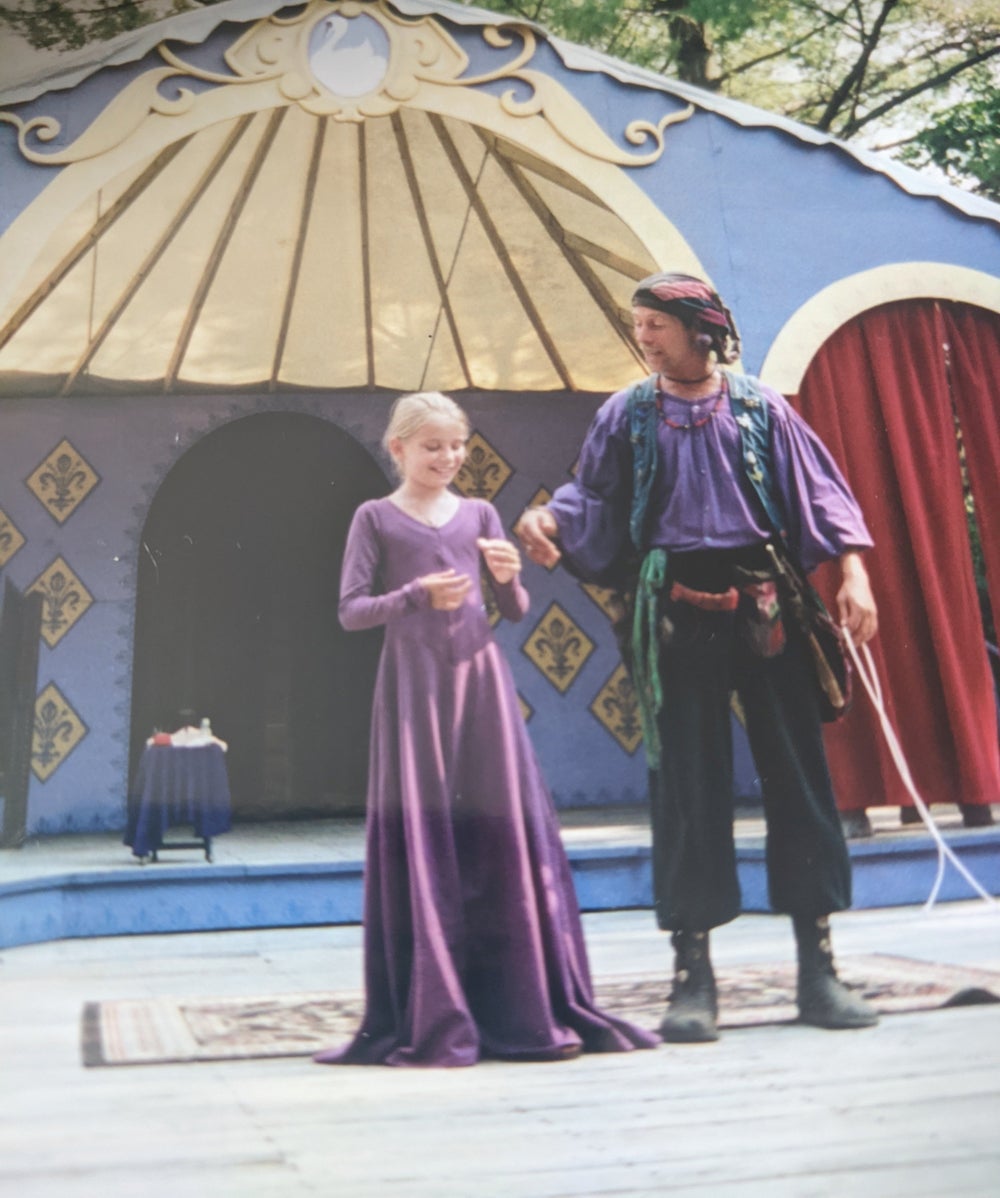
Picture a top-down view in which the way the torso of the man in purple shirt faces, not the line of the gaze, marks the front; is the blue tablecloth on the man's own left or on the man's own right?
on the man's own right

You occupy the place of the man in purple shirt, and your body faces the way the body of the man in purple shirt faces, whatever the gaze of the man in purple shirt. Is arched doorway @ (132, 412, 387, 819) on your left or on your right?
on your right

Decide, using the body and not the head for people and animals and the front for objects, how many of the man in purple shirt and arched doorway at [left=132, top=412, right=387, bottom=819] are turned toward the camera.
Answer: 2

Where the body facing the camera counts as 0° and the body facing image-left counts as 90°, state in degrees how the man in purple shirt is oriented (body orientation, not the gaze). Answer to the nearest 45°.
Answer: approximately 0°

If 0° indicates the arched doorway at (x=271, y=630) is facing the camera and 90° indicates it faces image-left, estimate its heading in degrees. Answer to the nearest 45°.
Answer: approximately 0°

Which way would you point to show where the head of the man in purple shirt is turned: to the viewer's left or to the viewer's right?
to the viewer's left

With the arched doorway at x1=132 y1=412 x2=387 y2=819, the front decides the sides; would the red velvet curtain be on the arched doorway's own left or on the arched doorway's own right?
on the arched doorway's own left
